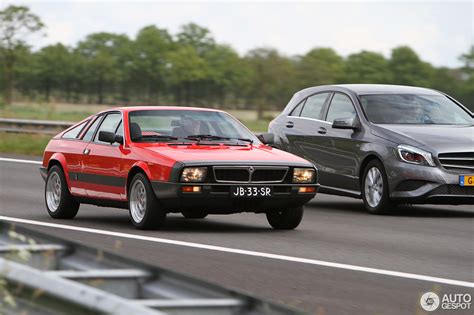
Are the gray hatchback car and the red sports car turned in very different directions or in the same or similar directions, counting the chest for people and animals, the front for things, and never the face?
same or similar directions

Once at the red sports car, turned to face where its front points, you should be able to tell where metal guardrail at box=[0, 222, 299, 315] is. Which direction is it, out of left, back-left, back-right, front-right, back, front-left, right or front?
front-right

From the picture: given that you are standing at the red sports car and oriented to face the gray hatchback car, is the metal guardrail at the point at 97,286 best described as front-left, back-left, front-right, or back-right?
back-right

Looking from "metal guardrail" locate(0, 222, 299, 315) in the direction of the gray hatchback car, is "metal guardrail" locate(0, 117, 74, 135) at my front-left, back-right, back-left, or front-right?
front-left

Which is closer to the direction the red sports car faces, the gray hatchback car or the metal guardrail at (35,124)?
the gray hatchback car

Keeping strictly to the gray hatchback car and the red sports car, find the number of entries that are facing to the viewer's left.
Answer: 0

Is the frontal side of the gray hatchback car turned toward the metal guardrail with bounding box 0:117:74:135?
no

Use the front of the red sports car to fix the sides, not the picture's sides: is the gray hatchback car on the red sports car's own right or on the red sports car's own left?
on the red sports car's own left

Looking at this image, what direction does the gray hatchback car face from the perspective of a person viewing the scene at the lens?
facing the viewer and to the right of the viewer

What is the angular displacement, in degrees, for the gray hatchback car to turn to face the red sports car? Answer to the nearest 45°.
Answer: approximately 90° to its right

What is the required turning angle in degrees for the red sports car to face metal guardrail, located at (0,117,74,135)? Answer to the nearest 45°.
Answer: approximately 135° to its left
